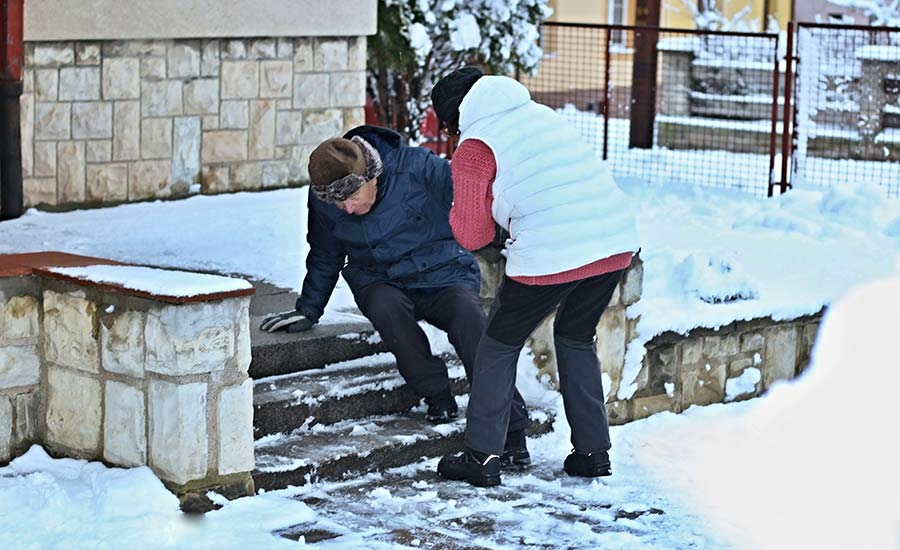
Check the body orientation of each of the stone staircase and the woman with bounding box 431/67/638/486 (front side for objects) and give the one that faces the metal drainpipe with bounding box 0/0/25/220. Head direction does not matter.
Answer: the woman

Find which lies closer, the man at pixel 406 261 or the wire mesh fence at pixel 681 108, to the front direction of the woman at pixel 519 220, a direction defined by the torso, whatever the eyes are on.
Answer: the man

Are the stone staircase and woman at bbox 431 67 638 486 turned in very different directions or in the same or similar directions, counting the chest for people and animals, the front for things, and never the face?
very different directions

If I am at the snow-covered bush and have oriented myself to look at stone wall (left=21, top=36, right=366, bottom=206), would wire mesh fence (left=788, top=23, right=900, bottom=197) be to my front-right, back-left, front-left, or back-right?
back-left

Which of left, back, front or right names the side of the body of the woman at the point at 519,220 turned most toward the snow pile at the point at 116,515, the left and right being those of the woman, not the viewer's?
left

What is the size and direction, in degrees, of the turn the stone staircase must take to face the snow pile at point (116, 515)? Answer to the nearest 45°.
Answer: approximately 90° to its right

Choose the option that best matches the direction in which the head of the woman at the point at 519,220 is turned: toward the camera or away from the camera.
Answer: away from the camera

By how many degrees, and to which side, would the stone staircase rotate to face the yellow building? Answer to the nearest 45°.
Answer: approximately 135° to its left

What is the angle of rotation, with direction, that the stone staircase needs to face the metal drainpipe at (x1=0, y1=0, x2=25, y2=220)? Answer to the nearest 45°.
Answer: approximately 180°

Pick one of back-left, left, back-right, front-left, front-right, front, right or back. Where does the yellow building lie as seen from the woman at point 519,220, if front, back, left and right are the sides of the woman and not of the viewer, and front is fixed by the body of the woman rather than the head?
front-right

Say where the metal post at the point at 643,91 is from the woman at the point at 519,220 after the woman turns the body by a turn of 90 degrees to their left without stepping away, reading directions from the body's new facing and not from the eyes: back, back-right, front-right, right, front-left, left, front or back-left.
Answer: back-right

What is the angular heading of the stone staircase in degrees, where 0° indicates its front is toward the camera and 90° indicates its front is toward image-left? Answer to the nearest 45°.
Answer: approximately 315°

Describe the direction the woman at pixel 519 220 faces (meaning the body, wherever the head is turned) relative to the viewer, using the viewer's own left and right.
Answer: facing away from the viewer and to the left of the viewer
